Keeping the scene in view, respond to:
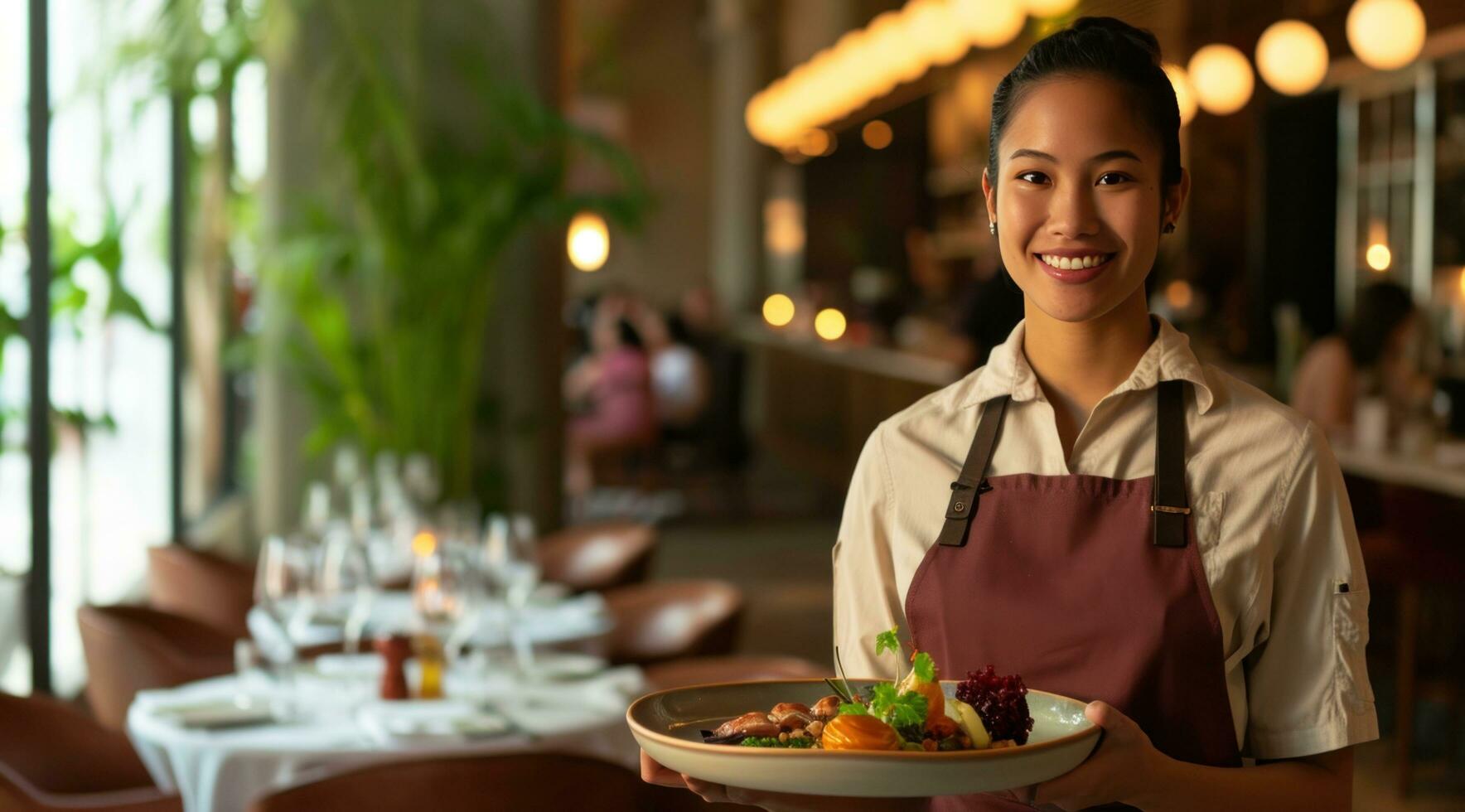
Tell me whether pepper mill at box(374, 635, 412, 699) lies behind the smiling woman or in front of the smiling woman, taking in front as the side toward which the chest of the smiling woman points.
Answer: behind

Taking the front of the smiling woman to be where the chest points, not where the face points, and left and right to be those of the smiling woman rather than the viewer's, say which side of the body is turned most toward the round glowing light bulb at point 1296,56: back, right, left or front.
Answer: back

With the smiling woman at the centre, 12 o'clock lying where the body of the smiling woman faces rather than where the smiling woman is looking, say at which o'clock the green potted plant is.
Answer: The green potted plant is roughly at 5 o'clock from the smiling woman.

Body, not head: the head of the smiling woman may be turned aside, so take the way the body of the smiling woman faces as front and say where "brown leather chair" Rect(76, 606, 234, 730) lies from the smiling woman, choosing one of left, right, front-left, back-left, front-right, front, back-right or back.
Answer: back-right

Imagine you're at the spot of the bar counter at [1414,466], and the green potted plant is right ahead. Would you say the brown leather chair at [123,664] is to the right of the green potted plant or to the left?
left
